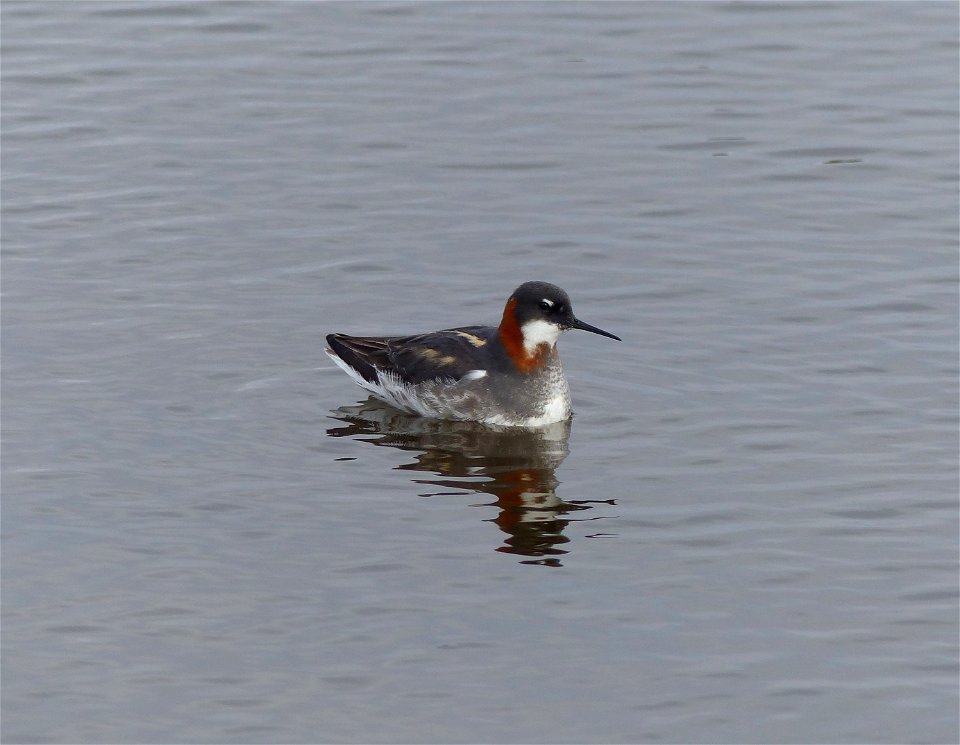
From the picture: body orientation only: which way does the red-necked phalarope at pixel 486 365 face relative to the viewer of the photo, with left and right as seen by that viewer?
facing to the right of the viewer
